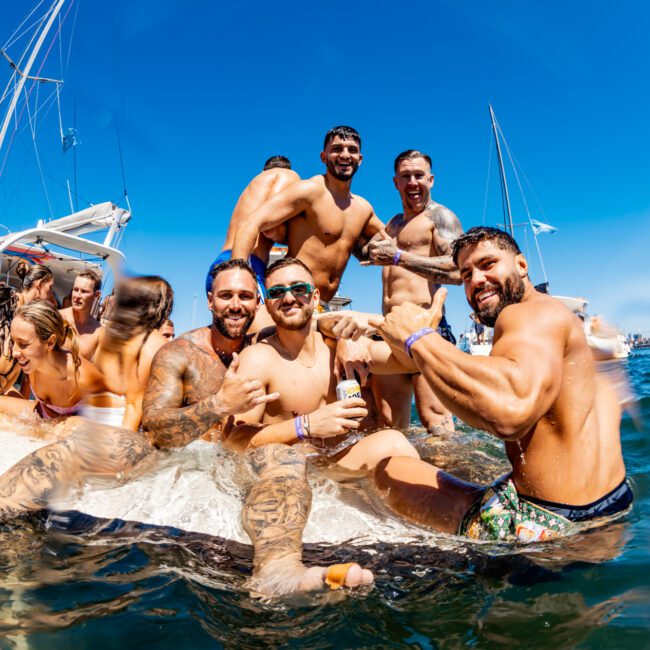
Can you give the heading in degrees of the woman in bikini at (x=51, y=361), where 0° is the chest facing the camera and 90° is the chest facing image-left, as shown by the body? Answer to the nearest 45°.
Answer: approximately 45°

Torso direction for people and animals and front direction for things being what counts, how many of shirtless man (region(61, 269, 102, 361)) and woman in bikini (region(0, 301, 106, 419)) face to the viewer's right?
0

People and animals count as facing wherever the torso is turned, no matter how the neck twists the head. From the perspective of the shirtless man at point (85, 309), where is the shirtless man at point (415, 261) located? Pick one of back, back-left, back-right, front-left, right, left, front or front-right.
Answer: left

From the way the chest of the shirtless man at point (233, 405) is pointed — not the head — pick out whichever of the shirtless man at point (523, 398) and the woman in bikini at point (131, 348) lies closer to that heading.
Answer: the shirtless man

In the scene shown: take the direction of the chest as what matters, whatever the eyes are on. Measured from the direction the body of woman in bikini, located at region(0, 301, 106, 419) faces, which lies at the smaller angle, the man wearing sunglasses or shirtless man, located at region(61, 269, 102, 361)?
the man wearing sunglasses

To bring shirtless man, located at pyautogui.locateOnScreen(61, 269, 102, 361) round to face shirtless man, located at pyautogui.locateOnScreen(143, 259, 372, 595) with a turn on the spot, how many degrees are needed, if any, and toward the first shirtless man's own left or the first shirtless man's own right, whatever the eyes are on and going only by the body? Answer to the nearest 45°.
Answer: approximately 45° to the first shirtless man's own left

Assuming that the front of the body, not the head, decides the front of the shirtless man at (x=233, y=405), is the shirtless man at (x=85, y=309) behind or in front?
behind

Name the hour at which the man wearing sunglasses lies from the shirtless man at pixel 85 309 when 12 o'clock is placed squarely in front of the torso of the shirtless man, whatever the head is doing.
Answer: The man wearing sunglasses is roughly at 10 o'clock from the shirtless man.
